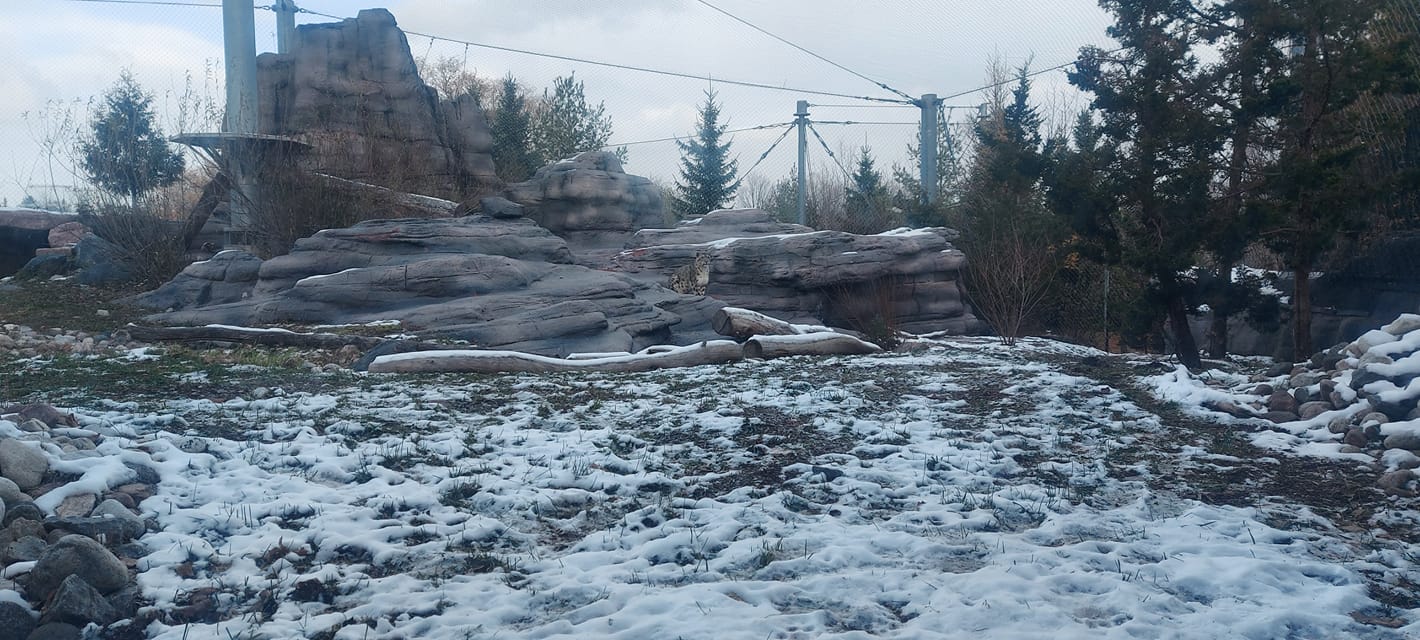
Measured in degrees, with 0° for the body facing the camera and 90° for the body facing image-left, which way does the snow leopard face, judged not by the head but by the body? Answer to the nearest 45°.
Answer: approximately 315°

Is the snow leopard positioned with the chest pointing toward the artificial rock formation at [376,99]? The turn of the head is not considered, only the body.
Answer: no

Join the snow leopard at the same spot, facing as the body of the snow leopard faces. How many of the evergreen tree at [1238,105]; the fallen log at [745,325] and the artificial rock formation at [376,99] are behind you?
1

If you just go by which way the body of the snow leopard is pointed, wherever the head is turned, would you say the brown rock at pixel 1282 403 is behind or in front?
in front

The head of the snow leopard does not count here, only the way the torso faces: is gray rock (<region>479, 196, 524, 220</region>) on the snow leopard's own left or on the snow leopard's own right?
on the snow leopard's own right

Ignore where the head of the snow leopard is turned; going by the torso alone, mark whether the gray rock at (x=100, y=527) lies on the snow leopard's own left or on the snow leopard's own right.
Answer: on the snow leopard's own right

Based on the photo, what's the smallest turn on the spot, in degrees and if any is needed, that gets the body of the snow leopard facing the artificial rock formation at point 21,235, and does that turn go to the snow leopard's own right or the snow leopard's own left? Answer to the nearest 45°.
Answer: approximately 135° to the snow leopard's own right

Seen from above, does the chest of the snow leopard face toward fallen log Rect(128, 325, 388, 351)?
no

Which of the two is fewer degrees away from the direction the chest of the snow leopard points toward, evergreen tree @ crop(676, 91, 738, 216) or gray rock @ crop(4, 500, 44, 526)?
the gray rock

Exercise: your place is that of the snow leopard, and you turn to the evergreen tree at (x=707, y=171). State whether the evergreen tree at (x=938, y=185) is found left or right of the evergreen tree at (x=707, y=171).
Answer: right

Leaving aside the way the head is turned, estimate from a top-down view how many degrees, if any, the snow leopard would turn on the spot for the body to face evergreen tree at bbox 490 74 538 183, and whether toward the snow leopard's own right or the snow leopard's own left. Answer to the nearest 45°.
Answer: approximately 180°
